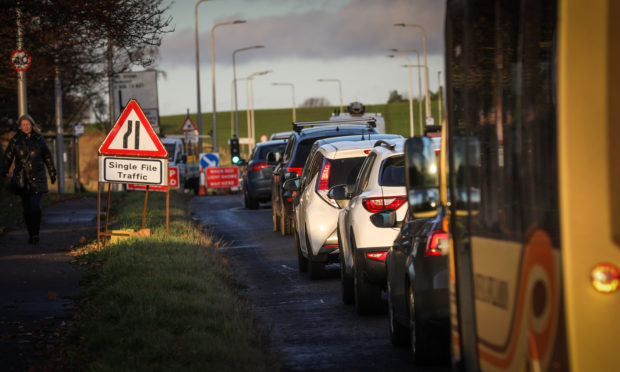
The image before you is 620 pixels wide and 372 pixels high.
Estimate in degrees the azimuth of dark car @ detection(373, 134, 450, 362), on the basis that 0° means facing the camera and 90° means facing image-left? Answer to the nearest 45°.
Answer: approximately 180°

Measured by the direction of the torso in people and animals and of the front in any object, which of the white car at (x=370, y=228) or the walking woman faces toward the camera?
the walking woman

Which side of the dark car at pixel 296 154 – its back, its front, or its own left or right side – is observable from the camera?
back

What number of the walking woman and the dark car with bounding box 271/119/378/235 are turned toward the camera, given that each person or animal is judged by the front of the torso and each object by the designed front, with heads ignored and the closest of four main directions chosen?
1

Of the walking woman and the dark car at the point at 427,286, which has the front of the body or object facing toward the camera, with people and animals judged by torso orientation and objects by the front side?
the walking woman

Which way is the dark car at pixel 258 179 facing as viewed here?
away from the camera

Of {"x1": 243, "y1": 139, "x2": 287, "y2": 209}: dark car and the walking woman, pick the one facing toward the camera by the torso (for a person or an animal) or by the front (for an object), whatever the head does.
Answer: the walking woman

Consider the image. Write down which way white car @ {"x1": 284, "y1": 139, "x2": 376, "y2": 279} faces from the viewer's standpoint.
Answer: facing away from the viewer

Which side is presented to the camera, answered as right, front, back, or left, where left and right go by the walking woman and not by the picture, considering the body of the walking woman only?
front

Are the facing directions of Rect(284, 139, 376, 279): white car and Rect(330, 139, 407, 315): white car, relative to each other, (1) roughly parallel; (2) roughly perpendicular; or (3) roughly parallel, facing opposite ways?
roughly parallel

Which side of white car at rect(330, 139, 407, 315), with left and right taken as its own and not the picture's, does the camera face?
back

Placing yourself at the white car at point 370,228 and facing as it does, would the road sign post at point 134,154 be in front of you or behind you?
in front

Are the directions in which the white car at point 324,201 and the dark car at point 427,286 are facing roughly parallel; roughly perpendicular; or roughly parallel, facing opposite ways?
roughly parallel
